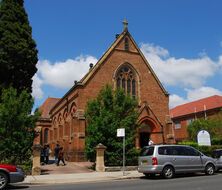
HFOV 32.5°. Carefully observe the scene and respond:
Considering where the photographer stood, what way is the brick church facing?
facing the viewer and to the right of the viewer

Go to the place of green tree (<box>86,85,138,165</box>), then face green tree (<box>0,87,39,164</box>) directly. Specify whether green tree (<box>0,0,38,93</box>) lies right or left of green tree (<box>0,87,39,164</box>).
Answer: right

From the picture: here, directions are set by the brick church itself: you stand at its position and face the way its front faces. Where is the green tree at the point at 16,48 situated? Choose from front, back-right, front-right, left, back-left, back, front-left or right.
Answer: right

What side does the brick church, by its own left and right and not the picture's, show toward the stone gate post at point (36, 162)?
right

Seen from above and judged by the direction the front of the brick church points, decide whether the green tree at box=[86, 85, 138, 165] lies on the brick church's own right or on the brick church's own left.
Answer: on the brick church's own right

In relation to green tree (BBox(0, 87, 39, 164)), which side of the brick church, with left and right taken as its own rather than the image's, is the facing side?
right
